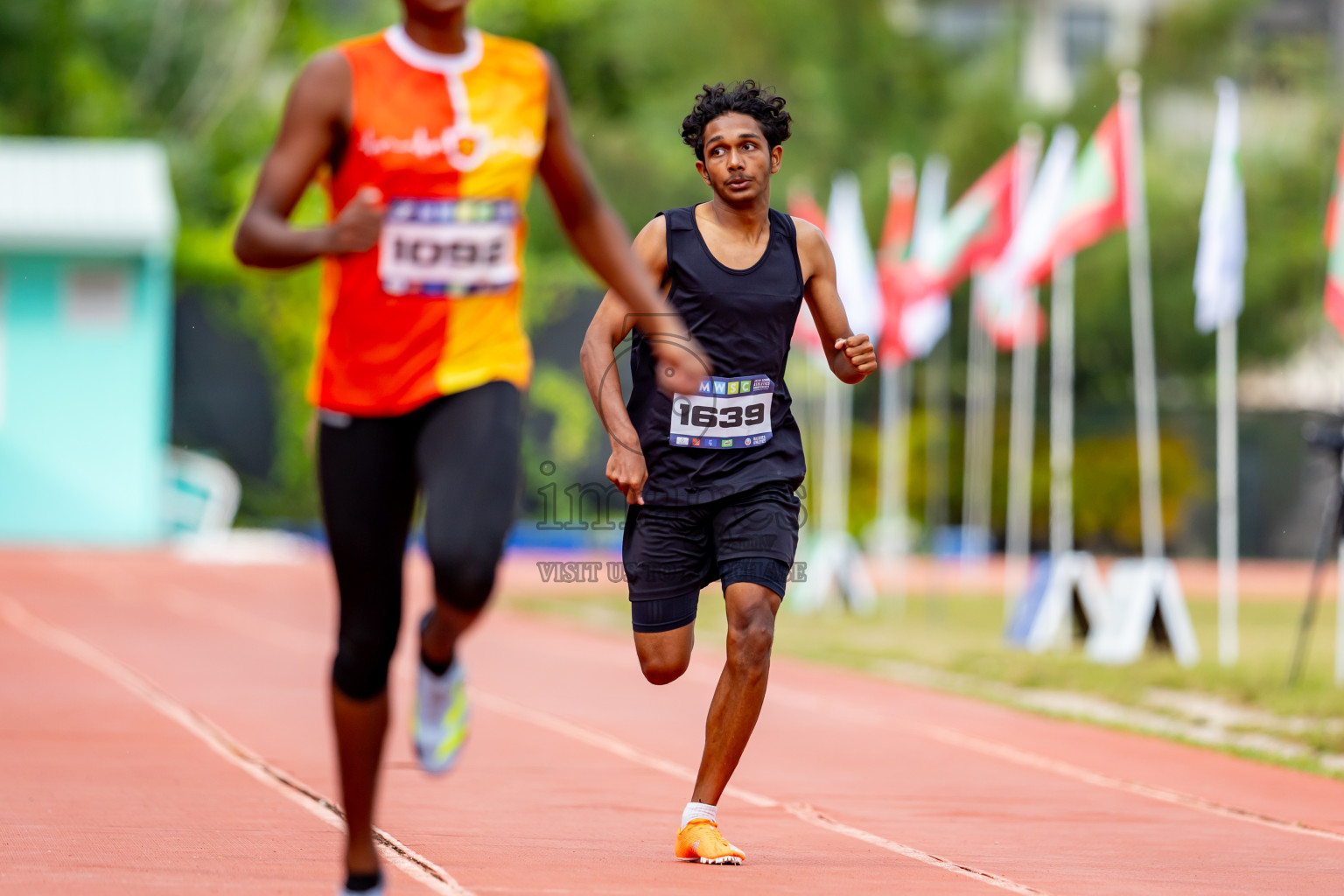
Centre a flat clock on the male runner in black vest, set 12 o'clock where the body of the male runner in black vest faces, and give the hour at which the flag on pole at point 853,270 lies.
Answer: The flag on pole is roughly at 6 o'clock from the male runner in black vest.

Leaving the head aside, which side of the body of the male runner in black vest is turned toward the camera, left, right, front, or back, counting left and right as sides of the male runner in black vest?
front

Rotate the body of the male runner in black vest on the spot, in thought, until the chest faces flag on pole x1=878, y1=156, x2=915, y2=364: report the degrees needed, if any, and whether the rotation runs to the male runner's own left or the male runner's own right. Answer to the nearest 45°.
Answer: approximately 180°

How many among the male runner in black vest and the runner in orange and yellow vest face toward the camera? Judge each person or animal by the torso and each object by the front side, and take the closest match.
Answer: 2

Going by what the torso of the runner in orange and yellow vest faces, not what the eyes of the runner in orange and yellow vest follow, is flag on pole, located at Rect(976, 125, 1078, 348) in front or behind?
behind

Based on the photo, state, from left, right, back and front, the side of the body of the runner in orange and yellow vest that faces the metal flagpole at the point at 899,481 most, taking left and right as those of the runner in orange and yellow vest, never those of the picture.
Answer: back

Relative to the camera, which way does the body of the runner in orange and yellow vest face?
toward the camera

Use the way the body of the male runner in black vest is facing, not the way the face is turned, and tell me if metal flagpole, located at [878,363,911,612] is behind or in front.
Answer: behind

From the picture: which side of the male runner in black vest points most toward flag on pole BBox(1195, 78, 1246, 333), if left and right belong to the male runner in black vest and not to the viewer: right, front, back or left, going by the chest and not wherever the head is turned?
back

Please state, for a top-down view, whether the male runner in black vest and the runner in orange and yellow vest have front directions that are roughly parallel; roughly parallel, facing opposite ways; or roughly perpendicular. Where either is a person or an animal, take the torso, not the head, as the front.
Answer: roughly parallel

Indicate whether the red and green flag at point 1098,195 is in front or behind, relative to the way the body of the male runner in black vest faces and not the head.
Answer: behind

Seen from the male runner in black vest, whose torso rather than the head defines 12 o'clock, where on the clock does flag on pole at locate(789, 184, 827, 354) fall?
The flag on pole is roughly at 6 o'clock from the male runner in black vest.

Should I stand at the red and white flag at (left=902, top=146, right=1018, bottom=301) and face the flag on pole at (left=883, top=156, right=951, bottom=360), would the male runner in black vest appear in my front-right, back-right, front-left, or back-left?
back-left

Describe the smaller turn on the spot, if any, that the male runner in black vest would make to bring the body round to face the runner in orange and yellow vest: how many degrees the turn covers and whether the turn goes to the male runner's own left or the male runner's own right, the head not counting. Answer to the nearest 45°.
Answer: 0° — they already face them

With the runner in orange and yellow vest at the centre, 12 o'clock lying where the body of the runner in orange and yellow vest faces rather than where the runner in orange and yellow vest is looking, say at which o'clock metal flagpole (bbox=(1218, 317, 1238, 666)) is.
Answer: The metal flagpole is roughly at 7 o'clock from the runner in orange and yellow vest.
